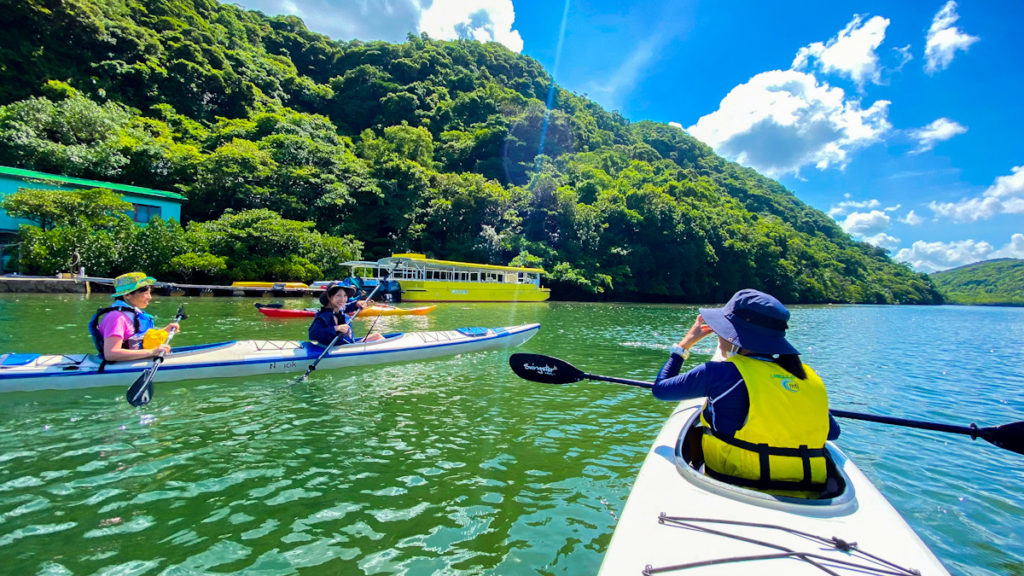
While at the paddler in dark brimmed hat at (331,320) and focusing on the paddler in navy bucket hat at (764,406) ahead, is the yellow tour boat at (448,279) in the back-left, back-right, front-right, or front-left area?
back-left

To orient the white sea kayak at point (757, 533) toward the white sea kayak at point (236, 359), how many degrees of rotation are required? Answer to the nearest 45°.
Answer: approximately 90° to its left

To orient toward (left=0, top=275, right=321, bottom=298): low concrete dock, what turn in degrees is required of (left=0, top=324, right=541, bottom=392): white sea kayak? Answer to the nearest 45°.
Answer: approximately 90° to its left

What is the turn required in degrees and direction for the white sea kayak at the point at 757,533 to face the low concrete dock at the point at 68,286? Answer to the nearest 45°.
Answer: approximately 90° to its left

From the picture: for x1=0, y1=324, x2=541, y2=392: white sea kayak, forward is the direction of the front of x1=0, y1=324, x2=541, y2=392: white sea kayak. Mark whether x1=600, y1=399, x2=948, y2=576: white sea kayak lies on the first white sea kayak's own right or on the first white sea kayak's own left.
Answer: on the first white sea kayak's own right

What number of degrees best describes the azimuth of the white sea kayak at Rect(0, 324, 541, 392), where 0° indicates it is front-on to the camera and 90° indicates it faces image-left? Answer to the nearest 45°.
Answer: approximately 270°
